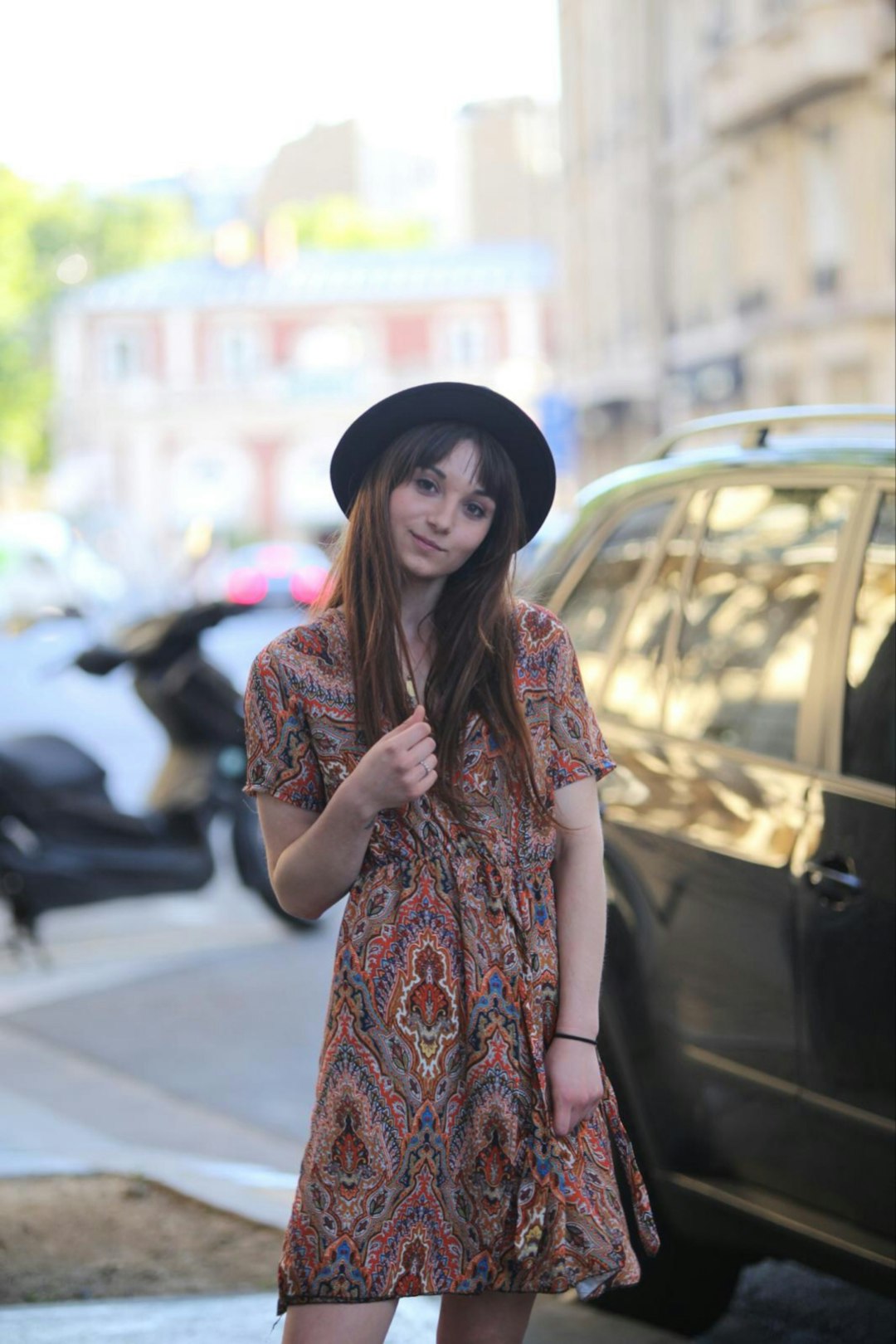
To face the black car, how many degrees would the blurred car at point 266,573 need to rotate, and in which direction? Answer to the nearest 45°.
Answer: approximately 180°

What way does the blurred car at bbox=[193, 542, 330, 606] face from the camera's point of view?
away from the camera

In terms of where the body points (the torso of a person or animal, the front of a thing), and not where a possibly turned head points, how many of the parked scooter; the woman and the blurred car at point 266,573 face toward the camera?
1

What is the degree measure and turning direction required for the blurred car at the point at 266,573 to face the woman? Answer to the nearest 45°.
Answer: approximately 180°

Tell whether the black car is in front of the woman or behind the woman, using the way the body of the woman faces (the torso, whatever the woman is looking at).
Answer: behind

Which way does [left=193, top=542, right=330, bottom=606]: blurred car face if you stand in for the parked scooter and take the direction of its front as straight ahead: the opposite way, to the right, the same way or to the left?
to the left

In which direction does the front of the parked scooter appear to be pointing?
to the viewer's right

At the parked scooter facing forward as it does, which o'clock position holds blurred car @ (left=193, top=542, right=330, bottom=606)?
The blurred car is roughly at 9 o'clock from the parked scooter.

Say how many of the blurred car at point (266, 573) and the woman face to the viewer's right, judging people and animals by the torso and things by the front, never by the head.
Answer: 0
